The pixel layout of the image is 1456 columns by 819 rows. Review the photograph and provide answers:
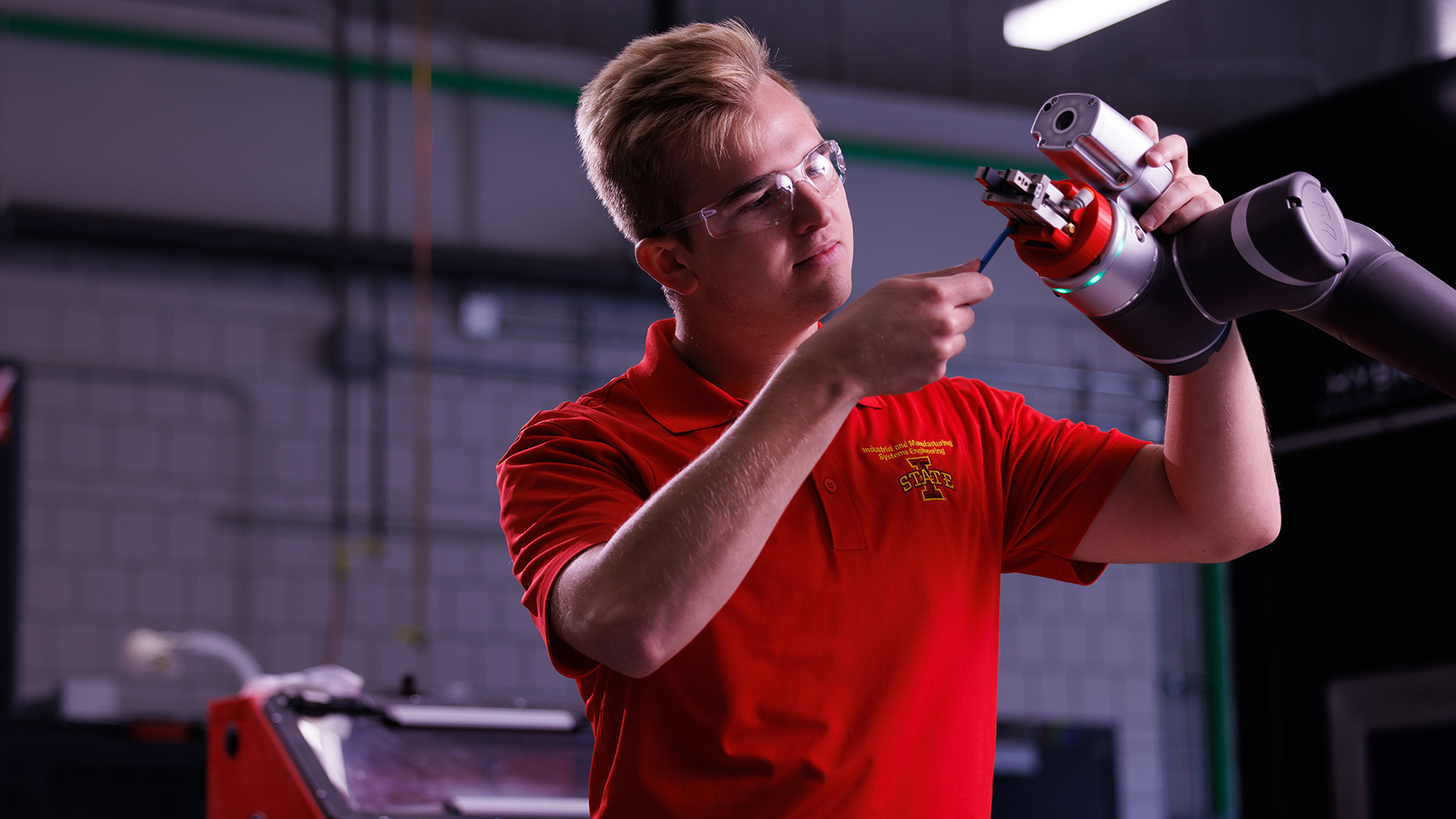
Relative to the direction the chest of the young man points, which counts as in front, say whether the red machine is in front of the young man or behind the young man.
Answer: behind

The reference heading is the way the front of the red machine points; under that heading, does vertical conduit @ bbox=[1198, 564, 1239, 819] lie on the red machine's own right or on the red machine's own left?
on the red machine's own left

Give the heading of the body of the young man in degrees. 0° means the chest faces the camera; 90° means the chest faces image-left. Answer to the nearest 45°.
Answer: approximately 315°

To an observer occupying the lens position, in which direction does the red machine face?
facing the viewer and to the right of the viewer

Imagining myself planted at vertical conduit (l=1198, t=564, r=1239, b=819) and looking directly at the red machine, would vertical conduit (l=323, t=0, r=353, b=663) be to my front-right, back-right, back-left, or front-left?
front-right

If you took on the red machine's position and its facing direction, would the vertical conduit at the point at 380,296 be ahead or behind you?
behind
